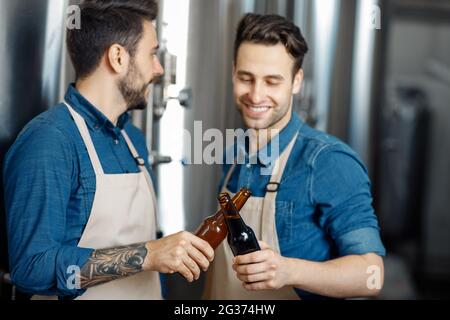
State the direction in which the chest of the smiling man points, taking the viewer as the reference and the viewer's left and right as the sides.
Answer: facing the viewer and to the left of the viewer

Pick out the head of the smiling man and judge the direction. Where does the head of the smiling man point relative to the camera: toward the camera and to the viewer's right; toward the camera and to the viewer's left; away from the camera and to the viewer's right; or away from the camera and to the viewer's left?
toward the camera and to the viewer's left

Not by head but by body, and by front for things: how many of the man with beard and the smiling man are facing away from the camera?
0

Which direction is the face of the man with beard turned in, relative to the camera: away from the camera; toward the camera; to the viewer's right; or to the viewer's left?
to the viewer's right

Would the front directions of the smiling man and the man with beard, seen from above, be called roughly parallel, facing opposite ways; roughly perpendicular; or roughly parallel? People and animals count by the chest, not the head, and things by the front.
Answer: roughly perpendicular
